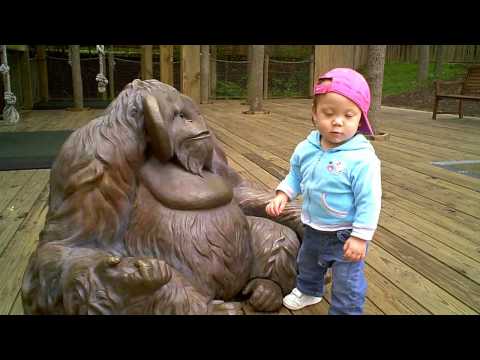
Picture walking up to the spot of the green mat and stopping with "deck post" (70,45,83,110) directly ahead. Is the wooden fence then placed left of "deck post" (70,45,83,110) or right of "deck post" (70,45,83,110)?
right

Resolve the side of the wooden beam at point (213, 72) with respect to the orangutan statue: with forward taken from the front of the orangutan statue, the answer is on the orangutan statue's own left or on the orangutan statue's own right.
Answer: on the orangutan statue's own left

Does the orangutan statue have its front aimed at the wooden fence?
no

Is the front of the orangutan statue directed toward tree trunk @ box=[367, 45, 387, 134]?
no

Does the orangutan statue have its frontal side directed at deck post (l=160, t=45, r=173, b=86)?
no

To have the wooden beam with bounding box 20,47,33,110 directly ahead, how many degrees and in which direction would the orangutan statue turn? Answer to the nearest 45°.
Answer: approximately 135° to its left

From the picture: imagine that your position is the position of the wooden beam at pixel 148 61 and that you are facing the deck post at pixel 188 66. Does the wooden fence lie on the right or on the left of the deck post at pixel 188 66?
left

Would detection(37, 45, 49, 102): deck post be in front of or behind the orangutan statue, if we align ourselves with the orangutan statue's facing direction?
behind

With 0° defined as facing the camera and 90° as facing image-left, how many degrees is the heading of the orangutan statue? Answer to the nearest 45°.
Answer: approximately 315°

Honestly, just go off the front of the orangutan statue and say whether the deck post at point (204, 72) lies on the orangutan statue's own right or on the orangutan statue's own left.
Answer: on the orangutan statue's own left

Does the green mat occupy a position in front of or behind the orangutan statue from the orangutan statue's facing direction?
behind
